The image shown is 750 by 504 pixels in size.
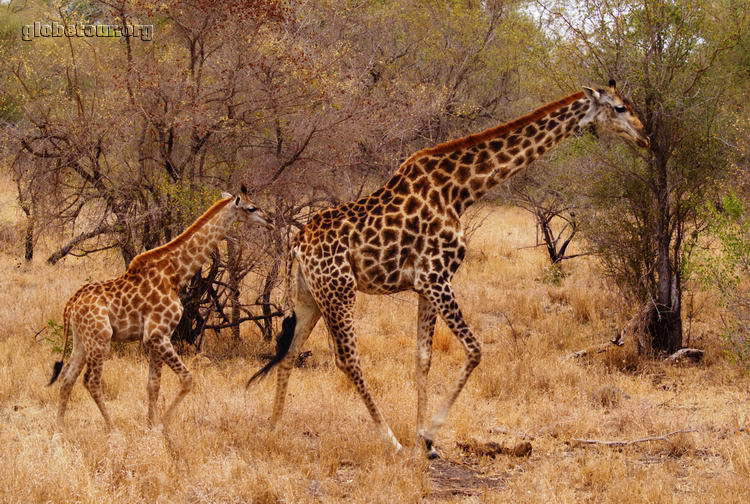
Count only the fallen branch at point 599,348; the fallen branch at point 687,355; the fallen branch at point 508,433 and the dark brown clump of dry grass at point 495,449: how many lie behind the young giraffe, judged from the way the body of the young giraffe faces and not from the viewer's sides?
0

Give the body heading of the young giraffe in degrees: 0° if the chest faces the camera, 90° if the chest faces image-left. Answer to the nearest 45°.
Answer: approximately 270°

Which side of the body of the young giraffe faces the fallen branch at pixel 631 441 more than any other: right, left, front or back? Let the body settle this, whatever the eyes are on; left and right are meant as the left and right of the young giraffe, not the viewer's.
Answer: front

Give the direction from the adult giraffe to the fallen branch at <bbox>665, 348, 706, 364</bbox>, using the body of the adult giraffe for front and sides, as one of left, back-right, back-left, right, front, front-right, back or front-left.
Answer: front-left

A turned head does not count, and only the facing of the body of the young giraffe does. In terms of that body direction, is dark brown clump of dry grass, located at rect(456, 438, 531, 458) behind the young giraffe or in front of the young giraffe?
in front

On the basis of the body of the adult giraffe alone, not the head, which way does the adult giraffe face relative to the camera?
to the viewer's right

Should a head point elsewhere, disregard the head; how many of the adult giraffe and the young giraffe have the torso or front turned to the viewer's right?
2

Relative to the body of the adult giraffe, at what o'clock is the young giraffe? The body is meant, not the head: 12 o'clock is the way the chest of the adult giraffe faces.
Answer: The young giraffe is roughly at 6 o'clock from the adult giraffe.

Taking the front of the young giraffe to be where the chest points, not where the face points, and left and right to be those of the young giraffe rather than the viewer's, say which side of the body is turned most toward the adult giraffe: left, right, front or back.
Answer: front

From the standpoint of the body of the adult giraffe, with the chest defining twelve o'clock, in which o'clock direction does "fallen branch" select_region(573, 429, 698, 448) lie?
The fallen branch is roughly at 12 o'clock from the adult giraffe.

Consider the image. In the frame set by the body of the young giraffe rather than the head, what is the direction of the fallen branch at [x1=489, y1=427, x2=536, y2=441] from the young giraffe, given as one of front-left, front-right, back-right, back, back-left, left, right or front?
front

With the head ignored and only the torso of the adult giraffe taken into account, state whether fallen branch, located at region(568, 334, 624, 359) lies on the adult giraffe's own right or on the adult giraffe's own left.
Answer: on the adult giraffe's own left

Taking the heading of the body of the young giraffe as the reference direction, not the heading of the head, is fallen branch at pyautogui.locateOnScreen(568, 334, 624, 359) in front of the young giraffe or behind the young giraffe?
in front

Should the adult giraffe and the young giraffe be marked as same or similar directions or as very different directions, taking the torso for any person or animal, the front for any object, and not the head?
same or similar directions
